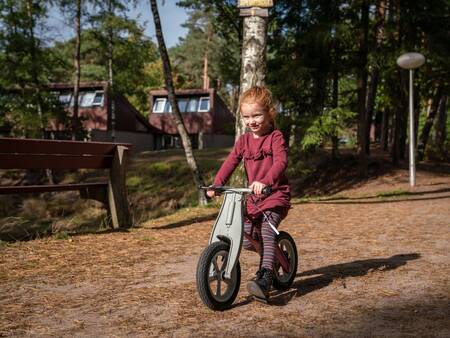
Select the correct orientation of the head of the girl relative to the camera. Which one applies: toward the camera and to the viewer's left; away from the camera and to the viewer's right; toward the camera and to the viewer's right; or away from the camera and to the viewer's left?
toward the camera and to the viewer's left

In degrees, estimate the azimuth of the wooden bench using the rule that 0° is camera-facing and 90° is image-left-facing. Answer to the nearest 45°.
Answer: approximately 135°

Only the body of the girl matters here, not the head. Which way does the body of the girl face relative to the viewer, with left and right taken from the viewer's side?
facing the viewer and to the left of the viewer

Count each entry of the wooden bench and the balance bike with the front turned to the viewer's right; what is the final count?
0

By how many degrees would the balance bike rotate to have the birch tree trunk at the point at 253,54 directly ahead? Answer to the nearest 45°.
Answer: approximately 135° to its right

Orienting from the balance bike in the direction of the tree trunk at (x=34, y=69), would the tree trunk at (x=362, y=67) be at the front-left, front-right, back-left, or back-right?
front-right

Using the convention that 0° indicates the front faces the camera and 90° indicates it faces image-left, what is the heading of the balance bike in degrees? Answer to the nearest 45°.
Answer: approximately 45°

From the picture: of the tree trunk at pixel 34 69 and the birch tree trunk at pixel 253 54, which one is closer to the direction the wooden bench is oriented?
the tree trunk

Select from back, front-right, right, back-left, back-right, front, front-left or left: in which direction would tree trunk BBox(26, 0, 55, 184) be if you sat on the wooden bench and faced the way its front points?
front-right

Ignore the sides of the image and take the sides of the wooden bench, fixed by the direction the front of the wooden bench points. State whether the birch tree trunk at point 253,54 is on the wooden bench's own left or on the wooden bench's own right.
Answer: on the wooden bench's own right

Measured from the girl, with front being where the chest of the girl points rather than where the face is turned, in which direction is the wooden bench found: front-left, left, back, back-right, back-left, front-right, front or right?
right
